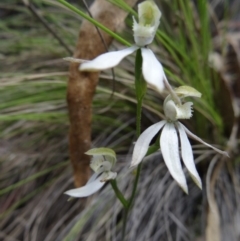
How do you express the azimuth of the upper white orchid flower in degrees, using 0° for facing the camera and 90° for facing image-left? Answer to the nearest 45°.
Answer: approximately 0°

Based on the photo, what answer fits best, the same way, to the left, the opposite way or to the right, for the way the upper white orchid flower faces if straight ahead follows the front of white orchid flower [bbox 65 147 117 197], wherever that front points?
to the left

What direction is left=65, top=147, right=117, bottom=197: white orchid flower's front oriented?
to the viewer's left

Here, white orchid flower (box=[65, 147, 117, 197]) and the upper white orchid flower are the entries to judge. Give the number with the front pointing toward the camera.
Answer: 1
